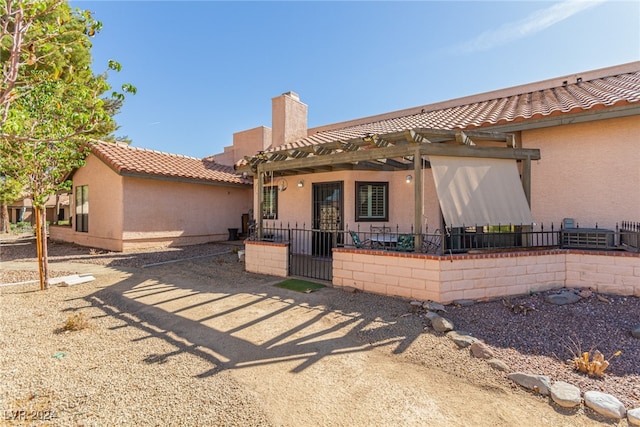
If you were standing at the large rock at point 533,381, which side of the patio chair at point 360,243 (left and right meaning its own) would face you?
right

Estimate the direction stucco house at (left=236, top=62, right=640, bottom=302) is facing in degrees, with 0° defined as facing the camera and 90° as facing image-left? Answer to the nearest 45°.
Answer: approximately 45°

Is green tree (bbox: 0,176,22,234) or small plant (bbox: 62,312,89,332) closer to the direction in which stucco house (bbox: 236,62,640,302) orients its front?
the small plant

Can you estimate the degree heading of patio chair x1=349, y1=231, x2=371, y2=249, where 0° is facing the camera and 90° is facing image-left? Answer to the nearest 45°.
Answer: approximately 270°

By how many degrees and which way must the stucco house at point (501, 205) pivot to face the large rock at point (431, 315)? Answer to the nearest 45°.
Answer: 0° — it already faces it

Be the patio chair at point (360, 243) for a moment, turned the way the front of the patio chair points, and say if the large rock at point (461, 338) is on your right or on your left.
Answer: on your right

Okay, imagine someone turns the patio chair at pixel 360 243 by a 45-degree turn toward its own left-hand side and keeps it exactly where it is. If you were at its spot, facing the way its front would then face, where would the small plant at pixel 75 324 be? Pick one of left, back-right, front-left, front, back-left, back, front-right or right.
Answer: back

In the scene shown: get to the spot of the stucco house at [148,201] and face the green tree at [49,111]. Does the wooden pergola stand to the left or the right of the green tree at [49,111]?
left

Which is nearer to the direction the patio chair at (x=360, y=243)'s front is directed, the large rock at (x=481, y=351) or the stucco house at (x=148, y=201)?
the large rock

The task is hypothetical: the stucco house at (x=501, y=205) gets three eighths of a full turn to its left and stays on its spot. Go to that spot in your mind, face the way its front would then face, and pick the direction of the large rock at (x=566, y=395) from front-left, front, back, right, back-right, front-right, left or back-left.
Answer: right

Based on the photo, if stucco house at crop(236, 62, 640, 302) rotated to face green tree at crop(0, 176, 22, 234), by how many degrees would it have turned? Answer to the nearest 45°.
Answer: approximately 45° to its right

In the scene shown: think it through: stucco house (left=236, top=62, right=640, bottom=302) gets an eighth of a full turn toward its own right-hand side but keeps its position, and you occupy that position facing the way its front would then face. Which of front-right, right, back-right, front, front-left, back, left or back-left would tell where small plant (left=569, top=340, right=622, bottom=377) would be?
left

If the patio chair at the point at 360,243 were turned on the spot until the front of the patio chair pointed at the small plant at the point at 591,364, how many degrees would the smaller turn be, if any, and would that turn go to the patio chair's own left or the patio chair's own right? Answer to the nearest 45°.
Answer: approximately 45° to the patio chair's own right

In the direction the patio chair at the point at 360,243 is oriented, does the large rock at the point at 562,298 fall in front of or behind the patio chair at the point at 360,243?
in front
